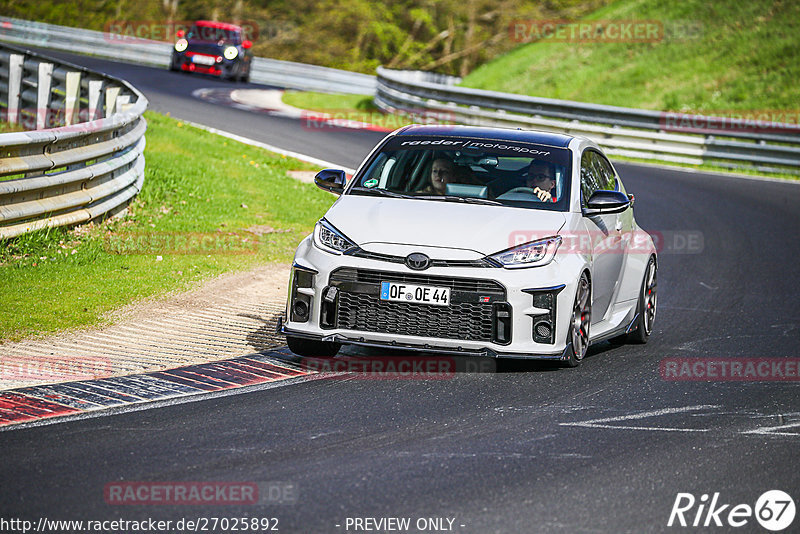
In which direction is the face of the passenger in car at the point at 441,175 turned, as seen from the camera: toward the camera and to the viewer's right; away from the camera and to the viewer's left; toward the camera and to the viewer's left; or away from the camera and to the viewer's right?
toward the camera and to the viewer's left

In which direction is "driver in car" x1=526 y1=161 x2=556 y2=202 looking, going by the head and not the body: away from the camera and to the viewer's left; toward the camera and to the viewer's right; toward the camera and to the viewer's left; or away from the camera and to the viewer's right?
toward the camera and to the viewer's left

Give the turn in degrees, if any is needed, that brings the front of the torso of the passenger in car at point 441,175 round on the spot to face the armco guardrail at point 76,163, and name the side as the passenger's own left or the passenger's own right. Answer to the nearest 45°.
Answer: approximately 90° to the passenger's own right

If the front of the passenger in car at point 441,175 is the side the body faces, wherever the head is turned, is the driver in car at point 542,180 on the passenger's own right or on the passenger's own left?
on the passenger's own left

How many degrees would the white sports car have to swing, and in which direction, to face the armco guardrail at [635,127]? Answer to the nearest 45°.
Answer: approximately 135° to its right

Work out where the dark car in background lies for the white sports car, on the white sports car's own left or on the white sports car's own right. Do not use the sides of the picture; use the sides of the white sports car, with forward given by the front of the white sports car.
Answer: on the white sports car's own right

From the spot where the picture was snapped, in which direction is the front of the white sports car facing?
facing the viewer and to the left of the viewer

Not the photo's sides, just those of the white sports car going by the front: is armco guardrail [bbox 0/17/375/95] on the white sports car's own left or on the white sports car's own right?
on the white sports car's own right

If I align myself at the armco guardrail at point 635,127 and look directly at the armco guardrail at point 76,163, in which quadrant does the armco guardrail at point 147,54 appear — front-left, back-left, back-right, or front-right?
back-right

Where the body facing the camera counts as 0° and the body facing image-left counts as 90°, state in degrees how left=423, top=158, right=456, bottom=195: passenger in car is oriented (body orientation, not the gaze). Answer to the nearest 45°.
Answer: approximately 45°

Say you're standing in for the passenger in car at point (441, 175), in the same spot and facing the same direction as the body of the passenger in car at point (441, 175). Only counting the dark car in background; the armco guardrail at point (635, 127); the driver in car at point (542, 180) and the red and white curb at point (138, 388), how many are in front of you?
1

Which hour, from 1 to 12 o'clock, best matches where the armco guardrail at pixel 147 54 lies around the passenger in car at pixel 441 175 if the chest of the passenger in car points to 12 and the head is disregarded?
The armco guardrail is roughly at 4 o'clock from the passenger in car.
